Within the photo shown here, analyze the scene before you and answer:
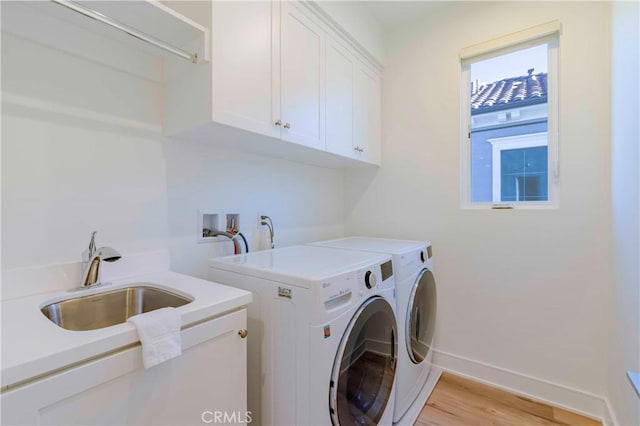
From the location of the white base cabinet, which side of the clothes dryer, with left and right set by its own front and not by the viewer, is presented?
right

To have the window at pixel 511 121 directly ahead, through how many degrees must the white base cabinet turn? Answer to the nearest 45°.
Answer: approximately 45° to its left

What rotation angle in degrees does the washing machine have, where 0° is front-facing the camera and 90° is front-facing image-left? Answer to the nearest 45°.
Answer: approximately 315°

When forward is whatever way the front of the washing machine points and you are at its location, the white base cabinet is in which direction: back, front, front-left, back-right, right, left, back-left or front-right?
right

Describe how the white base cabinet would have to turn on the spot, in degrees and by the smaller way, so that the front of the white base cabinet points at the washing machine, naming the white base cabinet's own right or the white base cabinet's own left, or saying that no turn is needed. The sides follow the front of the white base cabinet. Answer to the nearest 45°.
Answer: approximately 45° to the white base cabinet's own left

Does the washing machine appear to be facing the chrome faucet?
no

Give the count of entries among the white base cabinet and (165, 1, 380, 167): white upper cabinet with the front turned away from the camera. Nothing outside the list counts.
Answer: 0

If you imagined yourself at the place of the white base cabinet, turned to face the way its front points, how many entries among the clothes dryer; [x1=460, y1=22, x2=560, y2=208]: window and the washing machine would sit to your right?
0

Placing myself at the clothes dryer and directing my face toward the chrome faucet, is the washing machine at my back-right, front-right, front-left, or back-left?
front-left

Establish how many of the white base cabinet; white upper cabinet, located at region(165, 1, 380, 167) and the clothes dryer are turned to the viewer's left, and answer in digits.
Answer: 0

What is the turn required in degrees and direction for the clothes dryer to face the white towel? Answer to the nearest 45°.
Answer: approximately 90° to its right

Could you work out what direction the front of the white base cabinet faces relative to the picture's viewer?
facing the viewer and to the right of the viewer

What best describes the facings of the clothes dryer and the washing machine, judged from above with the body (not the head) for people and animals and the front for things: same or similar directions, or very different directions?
same or similar directions

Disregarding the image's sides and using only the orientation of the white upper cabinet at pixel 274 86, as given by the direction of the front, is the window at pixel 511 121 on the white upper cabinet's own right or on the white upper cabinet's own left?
on the white upper cabinet's own left

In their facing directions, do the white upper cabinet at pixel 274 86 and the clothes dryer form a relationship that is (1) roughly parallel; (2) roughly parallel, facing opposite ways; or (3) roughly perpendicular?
roughly parallel

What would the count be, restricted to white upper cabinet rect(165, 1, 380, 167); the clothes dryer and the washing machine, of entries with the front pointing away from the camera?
0
